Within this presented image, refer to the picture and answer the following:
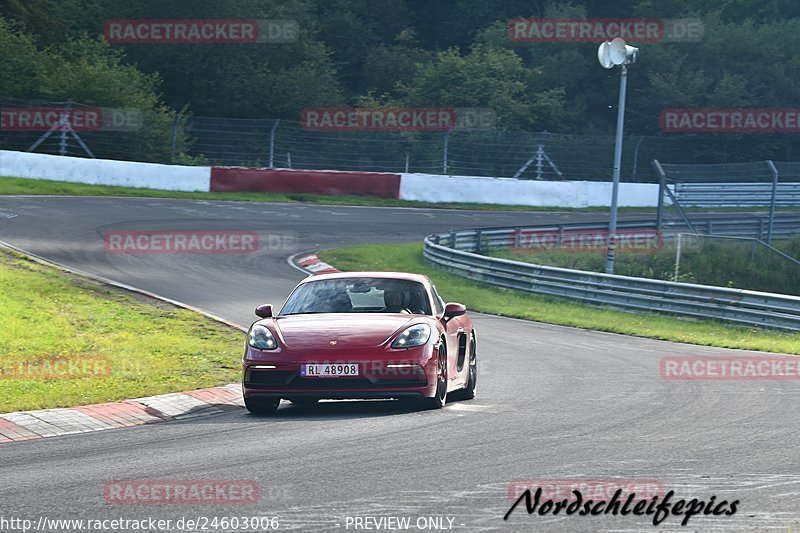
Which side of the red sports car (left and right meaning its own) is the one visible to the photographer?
front

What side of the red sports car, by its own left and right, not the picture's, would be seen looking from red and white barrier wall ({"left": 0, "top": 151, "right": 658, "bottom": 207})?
back

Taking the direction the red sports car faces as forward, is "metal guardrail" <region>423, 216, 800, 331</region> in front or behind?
behind

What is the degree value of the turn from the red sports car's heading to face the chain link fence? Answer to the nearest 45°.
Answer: approximately 180°

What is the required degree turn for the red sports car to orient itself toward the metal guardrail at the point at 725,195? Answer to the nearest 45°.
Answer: approximately 135° to its left

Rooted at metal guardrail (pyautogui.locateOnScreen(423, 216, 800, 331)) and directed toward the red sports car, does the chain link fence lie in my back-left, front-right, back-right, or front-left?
back-right
